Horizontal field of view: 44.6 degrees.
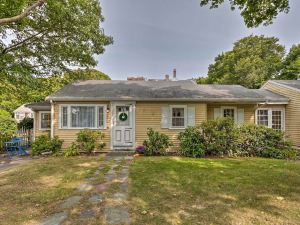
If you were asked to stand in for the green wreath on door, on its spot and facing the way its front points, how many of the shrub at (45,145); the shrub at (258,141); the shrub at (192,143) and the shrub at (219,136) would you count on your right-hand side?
1

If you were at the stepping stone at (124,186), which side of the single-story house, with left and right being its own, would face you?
front

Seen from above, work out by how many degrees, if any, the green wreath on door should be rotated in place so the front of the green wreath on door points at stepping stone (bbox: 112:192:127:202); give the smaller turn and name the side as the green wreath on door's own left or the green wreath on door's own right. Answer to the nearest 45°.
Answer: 0° — it already faces it

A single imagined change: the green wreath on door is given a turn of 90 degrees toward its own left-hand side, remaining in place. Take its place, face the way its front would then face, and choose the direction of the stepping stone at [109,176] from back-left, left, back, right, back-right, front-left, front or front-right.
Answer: right

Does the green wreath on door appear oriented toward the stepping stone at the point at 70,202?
yes

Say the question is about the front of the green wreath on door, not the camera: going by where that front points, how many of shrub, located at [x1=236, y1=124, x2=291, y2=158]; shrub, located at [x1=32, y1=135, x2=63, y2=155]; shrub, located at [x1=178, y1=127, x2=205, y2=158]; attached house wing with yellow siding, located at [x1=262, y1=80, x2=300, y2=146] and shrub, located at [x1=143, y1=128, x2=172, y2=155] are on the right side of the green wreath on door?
1

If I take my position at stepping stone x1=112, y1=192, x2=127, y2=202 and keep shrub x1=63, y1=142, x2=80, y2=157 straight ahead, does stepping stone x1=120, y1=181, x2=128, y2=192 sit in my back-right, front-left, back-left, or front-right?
front-right

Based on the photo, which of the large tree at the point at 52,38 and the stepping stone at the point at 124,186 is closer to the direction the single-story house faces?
the stepping stone

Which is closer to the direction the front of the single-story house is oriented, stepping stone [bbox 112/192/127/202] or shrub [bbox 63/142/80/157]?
the stepping stone

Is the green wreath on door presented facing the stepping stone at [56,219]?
yes

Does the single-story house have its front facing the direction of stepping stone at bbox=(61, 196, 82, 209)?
yes

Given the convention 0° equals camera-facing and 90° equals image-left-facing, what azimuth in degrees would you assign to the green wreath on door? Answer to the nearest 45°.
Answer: approximately 0°

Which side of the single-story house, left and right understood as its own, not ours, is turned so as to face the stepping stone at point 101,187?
front

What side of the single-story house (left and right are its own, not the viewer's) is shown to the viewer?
front

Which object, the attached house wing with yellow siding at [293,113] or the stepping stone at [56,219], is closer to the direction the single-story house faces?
the stepping stone

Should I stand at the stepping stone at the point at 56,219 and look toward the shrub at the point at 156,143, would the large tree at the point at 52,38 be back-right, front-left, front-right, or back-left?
front-left
